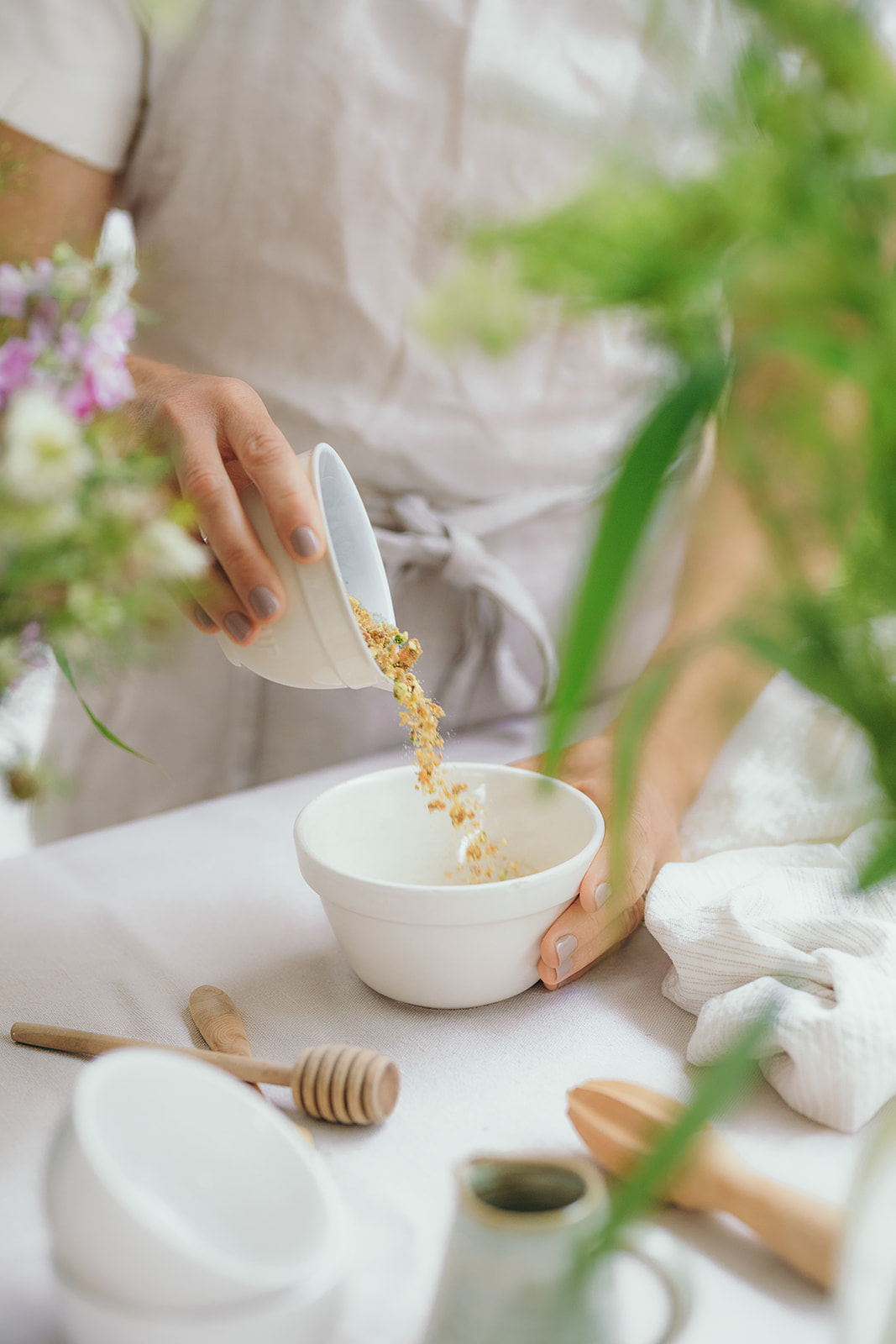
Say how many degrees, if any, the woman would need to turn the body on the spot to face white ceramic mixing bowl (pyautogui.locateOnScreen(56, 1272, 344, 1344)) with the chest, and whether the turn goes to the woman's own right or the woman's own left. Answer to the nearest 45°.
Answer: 0° — they already face it

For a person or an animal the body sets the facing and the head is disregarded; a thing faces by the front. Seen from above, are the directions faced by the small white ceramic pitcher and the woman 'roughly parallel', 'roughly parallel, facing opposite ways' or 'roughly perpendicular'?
roughly perpendicular

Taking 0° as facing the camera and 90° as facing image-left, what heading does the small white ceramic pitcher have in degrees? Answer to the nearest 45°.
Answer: approximately 90°

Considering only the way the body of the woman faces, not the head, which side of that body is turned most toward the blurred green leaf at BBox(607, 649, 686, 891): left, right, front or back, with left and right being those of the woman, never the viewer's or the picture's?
front

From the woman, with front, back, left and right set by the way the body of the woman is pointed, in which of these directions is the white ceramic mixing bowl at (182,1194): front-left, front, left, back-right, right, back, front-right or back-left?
front

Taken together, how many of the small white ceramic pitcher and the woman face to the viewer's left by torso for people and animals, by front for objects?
1

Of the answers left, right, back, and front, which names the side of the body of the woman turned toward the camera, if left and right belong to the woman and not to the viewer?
front

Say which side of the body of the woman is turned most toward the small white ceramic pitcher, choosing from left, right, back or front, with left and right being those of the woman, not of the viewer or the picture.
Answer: front

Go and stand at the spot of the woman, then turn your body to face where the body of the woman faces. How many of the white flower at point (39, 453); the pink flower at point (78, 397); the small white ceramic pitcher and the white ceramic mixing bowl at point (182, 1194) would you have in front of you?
4
